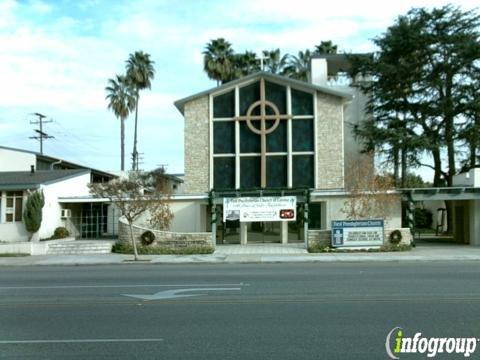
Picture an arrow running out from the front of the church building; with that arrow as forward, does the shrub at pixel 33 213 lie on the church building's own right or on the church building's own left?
on the church building's own right

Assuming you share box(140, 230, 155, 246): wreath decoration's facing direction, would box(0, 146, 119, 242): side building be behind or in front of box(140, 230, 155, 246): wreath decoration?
behind

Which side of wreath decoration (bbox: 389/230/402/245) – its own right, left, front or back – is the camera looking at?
front

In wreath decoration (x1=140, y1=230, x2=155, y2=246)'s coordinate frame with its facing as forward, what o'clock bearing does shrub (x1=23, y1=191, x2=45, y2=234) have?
The shrub is roughly at 4 o'clock from the wreath decoration.

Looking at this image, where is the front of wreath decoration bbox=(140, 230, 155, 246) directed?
toward the camera

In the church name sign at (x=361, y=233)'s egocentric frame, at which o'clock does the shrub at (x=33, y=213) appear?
The shrub is roughly at 3 o'clock from the church name sign.

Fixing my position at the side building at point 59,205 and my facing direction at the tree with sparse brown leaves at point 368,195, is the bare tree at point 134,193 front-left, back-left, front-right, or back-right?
front-right

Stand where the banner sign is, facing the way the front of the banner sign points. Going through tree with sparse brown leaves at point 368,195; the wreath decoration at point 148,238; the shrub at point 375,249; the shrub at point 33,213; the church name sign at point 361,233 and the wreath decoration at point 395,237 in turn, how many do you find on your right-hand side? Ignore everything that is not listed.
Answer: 2

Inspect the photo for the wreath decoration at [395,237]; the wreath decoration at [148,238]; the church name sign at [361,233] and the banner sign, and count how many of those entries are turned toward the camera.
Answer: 4

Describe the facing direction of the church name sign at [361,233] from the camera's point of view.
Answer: facing the viewer

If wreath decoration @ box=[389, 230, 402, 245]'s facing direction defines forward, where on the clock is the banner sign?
The banner sign is roughly at 3 o'clock from the wreath decoration.

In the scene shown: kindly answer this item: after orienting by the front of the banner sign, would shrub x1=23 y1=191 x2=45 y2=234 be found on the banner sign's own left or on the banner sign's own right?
on the banner sign's own right

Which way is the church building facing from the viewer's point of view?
toward the camera

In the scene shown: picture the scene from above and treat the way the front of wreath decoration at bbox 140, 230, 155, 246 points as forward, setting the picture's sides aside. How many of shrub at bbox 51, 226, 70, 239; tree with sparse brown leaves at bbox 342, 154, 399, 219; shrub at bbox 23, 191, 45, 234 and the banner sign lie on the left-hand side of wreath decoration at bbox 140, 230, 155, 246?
2
